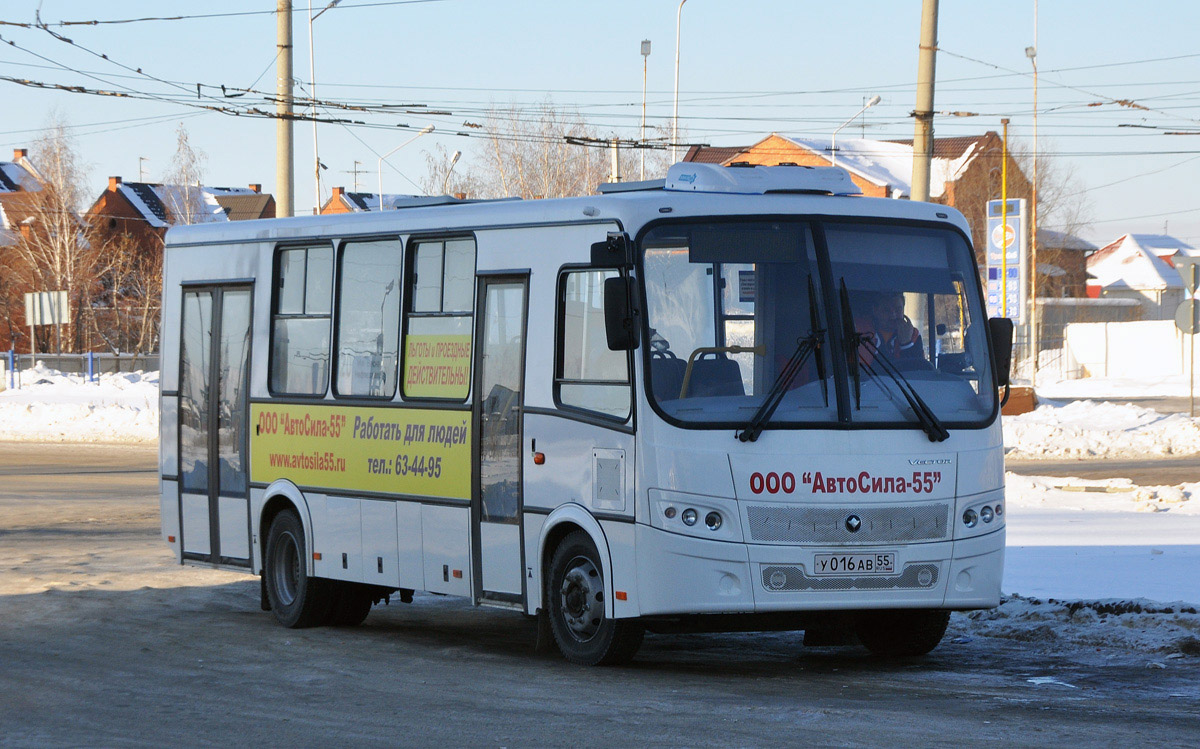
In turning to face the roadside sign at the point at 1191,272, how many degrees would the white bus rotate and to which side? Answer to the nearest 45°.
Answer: approximately 90° to its left

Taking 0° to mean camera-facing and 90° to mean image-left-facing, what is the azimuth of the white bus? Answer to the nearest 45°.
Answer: approximately 315°

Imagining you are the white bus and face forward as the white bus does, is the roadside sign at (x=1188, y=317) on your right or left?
on your left

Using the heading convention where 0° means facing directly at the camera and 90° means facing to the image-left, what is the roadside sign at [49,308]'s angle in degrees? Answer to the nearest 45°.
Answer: approximately 0°

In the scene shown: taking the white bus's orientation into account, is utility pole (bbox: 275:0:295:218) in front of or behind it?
behind
